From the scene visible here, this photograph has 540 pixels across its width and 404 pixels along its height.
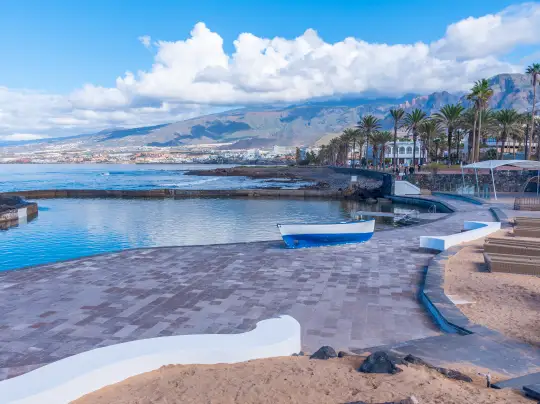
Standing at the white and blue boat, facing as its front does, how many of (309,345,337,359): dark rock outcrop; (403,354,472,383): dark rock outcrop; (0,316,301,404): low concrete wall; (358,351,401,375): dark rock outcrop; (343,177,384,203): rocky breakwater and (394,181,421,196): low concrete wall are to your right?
4

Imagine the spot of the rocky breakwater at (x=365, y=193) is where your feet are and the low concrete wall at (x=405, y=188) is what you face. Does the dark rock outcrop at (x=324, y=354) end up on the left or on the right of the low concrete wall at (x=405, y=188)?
right

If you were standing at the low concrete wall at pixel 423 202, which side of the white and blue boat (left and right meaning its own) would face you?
left

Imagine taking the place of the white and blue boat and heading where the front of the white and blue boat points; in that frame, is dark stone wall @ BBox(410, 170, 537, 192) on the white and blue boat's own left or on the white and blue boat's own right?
on the white and blue boat's own left

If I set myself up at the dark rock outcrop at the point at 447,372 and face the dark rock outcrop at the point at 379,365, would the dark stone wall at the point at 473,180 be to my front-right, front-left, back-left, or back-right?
back-right

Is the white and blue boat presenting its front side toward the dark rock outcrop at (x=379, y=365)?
no

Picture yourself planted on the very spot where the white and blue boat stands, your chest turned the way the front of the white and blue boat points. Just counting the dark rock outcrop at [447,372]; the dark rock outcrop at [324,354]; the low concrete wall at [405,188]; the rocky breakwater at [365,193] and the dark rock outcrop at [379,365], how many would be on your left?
2

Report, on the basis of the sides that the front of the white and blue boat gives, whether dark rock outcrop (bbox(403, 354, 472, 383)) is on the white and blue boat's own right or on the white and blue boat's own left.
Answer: on the white and blue boat's own right

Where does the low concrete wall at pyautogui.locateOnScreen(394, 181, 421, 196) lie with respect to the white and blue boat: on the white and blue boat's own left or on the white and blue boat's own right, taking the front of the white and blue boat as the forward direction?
on the white and blue boat's own left

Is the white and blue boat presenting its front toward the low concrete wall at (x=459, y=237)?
yes

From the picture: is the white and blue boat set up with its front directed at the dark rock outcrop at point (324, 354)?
no

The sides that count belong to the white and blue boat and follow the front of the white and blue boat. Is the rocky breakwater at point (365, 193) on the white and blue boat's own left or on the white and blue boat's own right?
on the white and blue boat's own left

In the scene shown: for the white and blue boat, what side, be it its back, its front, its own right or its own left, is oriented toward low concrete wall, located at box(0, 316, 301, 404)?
right

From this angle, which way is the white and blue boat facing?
to the viewer's right
